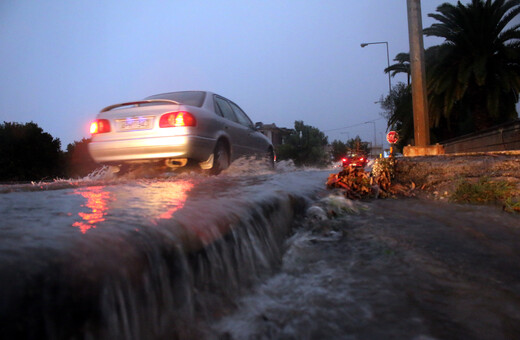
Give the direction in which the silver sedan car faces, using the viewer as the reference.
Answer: facing away from the viewer and to the right of the viewer

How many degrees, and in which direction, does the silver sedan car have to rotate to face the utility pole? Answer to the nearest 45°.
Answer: approximately 45° to its right

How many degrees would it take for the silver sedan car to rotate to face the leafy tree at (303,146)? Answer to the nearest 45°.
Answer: approximately 45° to its left

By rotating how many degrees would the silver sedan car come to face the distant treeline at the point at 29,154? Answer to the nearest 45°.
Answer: approximately 90° to its left

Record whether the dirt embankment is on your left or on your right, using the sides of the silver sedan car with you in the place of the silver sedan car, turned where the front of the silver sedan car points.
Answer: on your right

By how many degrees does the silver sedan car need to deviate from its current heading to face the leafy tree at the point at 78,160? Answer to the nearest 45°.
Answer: approximately 45° to its left
